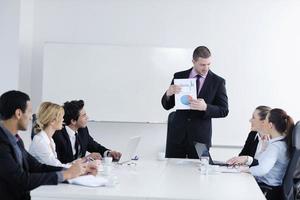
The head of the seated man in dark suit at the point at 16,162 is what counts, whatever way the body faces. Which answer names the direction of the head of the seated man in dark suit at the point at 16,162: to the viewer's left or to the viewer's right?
to the viewer's right

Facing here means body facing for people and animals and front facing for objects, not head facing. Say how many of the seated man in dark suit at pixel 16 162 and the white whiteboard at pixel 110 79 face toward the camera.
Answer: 1

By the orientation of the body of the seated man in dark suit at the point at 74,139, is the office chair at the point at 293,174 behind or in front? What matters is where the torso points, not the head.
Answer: in front

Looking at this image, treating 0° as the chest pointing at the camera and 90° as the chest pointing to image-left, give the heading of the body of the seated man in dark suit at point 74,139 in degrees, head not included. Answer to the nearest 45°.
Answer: approximately 315°

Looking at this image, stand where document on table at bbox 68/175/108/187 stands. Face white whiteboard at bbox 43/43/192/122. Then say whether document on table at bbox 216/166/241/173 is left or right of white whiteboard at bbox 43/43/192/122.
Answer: right

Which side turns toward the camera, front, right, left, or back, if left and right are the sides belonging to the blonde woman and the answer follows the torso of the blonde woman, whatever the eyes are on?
right

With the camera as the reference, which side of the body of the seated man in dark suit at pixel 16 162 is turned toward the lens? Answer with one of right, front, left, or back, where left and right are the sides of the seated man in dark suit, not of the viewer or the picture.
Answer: right

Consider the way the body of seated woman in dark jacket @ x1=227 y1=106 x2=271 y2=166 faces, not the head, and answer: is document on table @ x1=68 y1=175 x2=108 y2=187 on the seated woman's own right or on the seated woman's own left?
on the seated woman's own left

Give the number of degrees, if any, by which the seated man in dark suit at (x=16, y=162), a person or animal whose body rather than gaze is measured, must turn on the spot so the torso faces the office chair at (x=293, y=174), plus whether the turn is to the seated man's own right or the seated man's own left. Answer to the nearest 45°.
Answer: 0° — they already face it

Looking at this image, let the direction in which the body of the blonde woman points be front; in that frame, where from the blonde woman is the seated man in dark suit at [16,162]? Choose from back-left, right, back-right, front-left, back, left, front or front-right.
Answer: right

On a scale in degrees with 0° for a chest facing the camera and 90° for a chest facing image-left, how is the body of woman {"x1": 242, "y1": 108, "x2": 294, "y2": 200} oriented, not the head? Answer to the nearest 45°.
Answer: approximately 90°

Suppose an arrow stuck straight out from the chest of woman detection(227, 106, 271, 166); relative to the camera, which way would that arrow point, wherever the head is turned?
to the viewer's left

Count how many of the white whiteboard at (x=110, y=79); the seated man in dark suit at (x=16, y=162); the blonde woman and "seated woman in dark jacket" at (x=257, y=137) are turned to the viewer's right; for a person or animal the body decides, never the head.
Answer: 2
